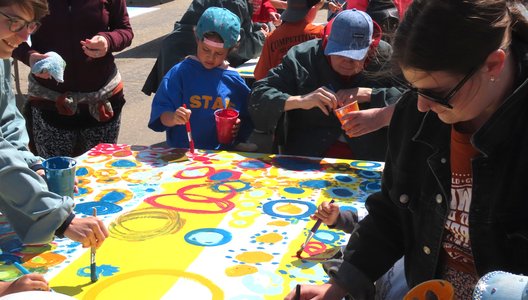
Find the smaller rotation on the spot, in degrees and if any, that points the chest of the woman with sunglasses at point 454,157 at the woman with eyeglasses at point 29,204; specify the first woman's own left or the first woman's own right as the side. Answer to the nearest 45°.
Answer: approximately 45° to the first woman's own right

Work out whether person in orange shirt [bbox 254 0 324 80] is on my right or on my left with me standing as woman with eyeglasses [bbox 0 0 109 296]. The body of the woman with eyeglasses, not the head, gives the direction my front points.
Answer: on my left

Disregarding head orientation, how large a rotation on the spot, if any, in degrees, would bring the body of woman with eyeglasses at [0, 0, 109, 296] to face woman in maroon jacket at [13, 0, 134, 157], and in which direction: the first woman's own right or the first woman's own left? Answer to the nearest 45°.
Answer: approximately 135° to the first woman's own left

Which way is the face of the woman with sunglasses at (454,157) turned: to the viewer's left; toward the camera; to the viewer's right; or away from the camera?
to the viewer's left

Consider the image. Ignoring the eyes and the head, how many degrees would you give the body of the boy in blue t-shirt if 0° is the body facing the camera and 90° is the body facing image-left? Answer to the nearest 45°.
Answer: approximately 0°

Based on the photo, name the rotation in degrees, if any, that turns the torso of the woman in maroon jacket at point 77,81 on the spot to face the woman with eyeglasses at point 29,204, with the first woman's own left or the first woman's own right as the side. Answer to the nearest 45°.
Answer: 0° — they already face them

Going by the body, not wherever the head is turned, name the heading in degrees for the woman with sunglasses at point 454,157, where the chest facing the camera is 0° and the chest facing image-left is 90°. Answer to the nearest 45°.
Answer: approximately 45°

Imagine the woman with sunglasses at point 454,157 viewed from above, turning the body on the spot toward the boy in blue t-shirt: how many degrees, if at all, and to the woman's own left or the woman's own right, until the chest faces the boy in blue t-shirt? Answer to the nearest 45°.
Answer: approximately 90° to the woman's own right

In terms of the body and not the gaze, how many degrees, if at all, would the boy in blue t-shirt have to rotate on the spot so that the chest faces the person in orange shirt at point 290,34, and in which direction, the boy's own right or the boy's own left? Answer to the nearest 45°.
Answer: approximately 135° to the boy's own left

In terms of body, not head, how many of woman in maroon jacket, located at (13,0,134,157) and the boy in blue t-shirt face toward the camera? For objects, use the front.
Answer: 2
